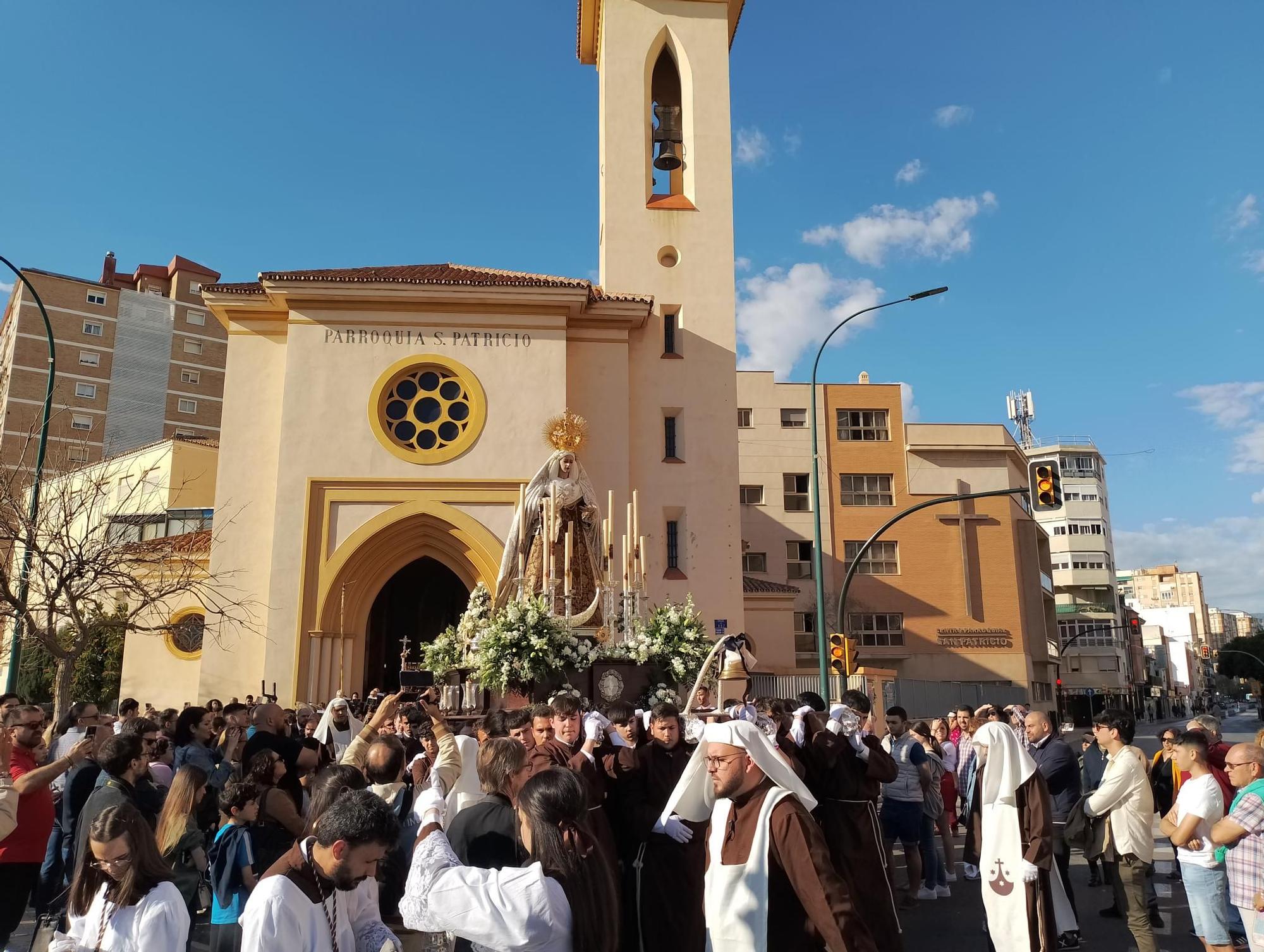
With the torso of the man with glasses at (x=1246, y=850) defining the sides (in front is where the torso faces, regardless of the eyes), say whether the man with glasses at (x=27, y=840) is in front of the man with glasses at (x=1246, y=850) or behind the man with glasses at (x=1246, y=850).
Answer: in front

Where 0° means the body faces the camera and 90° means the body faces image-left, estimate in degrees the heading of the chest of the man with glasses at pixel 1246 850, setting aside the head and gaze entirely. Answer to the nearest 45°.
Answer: approximately 90°

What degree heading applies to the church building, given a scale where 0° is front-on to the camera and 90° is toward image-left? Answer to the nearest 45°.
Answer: approximately 0°

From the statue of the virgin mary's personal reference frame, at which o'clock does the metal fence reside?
The metal fence is roughly at 9 o'clock from the statue of the virgin mary.

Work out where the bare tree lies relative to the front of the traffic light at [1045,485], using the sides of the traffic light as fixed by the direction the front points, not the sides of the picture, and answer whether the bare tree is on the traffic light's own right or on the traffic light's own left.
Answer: on the traffic light's own right

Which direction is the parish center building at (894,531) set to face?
toward the camera

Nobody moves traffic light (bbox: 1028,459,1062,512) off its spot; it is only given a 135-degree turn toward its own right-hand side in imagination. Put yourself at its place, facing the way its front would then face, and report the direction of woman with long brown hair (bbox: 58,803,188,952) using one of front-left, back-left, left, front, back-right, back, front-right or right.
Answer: back-left

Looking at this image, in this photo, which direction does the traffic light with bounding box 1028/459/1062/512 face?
toward the camera

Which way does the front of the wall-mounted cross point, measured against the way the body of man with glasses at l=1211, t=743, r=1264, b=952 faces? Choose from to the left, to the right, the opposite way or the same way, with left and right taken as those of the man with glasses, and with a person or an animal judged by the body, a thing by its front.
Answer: to the left

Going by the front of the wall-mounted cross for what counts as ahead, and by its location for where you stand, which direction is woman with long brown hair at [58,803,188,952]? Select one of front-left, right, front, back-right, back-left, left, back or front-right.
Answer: front

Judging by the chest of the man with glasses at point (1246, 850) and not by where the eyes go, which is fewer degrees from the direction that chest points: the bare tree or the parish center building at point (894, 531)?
the bare tree

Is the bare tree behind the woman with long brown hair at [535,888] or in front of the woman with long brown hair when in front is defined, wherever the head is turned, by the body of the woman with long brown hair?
in front

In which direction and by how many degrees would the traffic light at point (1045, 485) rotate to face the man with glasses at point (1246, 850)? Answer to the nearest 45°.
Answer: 0° — it already faces them

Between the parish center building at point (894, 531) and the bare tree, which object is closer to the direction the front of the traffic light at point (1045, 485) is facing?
the bare tree
